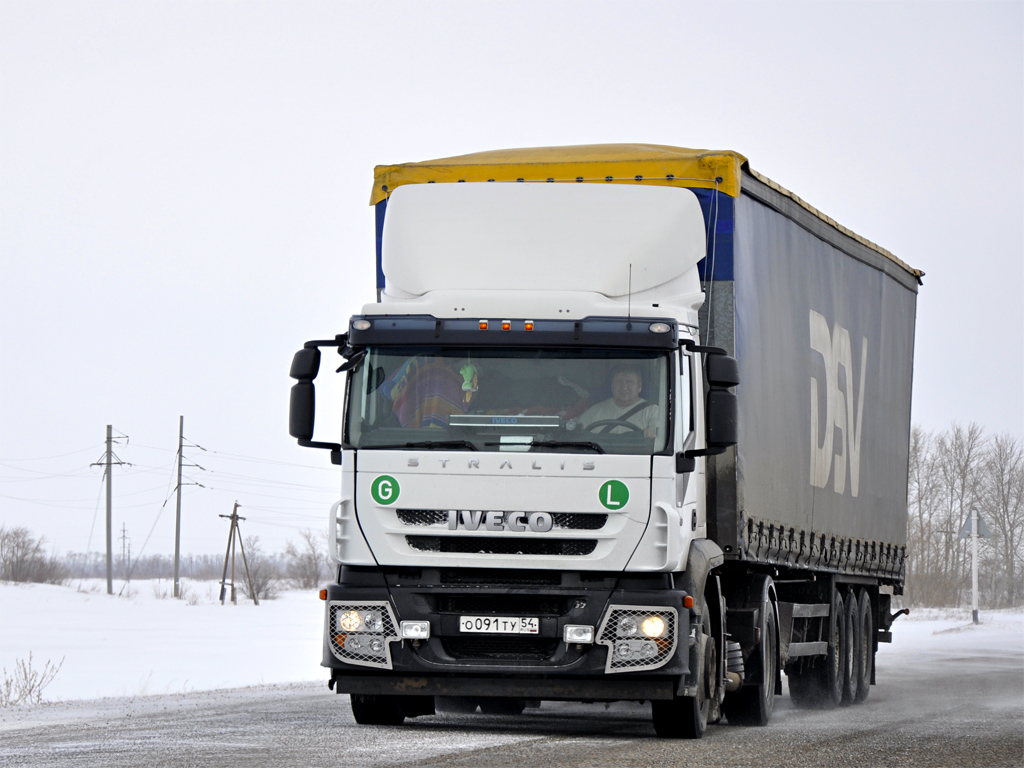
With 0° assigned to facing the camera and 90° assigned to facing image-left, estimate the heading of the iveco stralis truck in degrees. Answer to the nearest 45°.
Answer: approximately 0°

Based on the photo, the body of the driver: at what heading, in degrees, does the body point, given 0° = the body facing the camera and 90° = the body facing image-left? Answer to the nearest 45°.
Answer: approximately 0°
